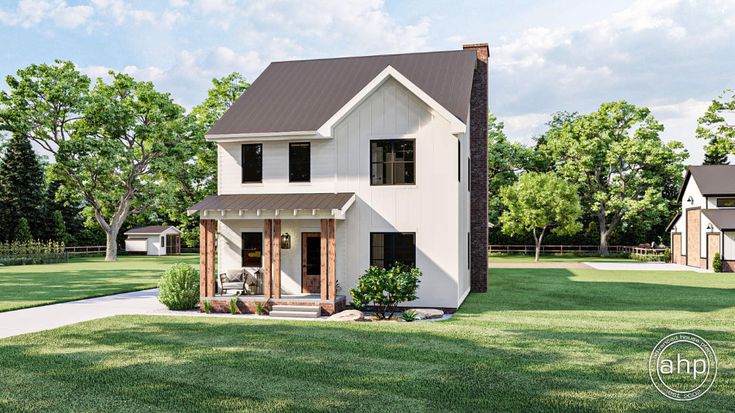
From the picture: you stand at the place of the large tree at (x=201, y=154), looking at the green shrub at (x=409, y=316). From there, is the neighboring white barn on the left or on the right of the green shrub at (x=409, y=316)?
left

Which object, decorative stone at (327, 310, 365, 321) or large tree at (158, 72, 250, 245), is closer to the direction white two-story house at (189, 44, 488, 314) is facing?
the decorative stone

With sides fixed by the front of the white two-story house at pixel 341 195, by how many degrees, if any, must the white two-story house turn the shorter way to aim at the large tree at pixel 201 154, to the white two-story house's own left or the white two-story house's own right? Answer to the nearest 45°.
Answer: approximately 180°

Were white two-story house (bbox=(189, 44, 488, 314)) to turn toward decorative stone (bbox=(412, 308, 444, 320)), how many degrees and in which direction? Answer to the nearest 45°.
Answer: approximately 45° to its left

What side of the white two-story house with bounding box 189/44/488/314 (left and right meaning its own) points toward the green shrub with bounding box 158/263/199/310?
right

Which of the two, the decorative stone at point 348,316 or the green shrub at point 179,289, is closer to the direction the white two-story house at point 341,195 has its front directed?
the decorative stone

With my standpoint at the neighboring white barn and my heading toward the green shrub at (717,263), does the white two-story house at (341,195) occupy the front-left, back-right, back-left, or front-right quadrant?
front-right

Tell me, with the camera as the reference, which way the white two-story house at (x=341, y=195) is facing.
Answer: facing the viewer

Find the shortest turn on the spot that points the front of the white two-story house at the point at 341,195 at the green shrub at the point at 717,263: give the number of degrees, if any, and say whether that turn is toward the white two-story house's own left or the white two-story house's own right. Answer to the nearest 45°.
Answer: approximately 135° to the white two-story house's own left

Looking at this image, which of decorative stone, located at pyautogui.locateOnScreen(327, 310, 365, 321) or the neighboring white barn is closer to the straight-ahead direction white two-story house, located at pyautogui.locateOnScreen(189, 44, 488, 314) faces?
the decorative stone

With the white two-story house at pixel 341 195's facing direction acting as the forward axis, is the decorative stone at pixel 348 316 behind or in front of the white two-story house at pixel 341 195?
in front
